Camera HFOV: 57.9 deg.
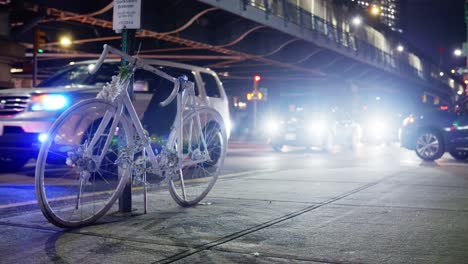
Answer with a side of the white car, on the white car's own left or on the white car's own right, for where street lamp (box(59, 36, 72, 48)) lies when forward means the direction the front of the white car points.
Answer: on the white car's own right

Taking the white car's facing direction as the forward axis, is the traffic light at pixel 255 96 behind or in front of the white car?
behind

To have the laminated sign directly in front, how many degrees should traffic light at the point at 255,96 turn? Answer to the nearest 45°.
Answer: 0° — it already faces it

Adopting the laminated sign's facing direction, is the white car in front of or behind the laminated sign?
behind

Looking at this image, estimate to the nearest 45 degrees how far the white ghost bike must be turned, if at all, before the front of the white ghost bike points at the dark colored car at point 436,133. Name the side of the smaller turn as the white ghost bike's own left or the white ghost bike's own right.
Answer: approximately 180°

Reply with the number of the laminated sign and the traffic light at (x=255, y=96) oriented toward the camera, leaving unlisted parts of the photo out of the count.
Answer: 2

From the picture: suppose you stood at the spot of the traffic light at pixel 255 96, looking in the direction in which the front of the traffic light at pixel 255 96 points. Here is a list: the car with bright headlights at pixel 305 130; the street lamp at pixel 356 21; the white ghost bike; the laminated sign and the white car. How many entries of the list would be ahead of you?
4

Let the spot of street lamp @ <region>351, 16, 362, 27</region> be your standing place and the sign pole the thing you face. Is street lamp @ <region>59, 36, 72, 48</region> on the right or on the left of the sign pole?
right

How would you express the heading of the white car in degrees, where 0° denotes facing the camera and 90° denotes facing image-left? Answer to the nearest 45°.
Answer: approximately 45°

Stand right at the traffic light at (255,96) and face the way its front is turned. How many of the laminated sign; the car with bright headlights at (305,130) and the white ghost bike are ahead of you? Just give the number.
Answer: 3

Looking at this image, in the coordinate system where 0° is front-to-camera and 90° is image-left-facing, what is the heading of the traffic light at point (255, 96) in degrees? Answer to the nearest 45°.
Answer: approximately 0°
